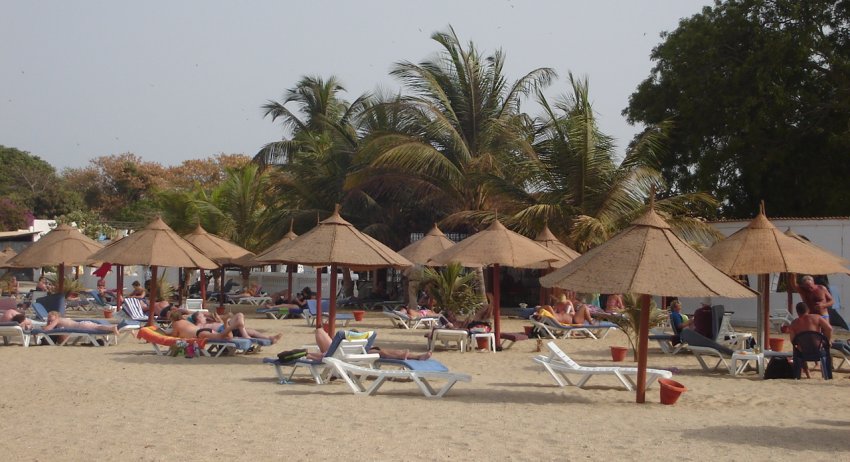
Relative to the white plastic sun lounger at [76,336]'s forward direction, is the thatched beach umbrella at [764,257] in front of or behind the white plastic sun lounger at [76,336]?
in front

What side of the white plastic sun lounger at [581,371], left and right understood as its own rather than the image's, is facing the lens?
right

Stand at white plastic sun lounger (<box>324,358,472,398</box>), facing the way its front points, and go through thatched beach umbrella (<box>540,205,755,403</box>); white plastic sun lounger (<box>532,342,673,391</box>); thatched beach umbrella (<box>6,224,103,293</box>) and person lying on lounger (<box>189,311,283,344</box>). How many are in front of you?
2

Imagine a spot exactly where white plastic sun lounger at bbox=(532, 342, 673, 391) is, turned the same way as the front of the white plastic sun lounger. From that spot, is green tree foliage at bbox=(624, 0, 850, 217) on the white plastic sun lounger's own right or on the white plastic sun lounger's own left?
on the white plastic sun lounger's own left

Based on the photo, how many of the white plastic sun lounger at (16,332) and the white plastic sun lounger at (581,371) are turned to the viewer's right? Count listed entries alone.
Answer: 2

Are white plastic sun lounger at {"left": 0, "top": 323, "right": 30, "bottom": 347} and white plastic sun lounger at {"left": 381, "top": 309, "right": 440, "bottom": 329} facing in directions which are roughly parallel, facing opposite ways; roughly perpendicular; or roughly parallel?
roughly parallel

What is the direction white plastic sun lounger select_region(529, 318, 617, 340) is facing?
to the viewer's right

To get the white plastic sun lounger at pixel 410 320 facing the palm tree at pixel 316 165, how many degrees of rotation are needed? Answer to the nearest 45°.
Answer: approximately 90° to its left

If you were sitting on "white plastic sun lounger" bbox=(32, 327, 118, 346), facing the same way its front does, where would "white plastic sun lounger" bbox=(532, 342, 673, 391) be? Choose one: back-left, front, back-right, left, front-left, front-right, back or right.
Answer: front-right

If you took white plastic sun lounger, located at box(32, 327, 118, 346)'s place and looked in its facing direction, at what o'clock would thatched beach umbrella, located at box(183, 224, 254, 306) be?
The thatched beach umbrella is roughly at 10 o'clock from the white plastic sun lounger.

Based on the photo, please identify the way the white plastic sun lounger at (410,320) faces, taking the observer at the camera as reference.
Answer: facing to the right of the viewer

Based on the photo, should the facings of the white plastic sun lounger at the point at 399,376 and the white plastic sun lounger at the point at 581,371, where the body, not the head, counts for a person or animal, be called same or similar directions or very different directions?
same or similar directions

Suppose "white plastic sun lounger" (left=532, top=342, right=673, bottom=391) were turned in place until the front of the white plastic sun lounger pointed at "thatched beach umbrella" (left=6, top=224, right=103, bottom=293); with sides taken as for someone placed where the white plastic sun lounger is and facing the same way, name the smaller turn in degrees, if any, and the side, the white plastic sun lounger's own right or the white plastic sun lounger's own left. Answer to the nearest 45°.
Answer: approximately 135° to the white plastic sun lounger's own left

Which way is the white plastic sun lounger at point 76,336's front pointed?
to the viewer's right

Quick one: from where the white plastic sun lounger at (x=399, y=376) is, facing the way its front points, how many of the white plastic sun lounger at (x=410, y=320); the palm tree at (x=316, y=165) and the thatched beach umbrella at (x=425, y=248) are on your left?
3

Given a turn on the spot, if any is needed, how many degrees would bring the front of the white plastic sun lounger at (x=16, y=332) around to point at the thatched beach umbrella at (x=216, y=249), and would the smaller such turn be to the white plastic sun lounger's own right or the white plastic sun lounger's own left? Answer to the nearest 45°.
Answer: approximately 45° to the white plastic sun lounger's own left

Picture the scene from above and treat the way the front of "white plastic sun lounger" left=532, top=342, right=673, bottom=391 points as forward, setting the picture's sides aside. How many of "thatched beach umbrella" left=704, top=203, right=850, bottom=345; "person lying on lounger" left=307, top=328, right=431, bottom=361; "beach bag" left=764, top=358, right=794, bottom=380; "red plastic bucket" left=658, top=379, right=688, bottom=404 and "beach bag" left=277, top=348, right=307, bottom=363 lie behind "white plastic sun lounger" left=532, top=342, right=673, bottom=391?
2

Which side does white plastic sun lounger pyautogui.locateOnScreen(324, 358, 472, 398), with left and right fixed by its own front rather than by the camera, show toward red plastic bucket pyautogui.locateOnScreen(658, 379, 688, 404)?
front

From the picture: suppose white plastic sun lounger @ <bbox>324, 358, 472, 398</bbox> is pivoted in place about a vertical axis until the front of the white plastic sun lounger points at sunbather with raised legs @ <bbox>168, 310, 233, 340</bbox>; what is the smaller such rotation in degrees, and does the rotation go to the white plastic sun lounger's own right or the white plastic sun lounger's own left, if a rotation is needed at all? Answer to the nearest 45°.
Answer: approximately 135° to the white plastic sun lounger's own left

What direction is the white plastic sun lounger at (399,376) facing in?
to the viewer's right

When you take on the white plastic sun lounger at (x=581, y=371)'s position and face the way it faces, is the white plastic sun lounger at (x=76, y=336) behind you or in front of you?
behind
